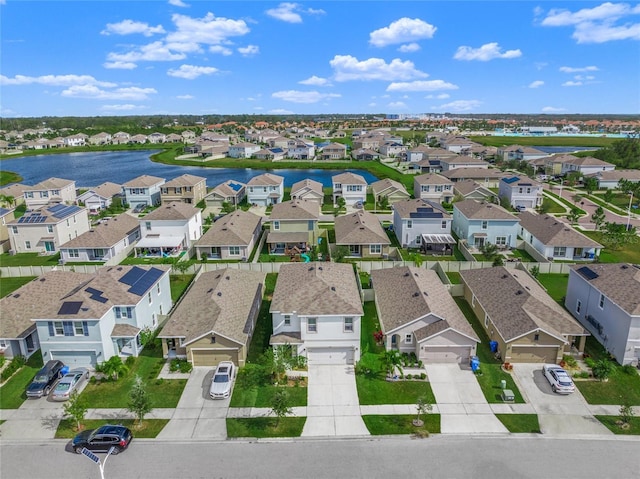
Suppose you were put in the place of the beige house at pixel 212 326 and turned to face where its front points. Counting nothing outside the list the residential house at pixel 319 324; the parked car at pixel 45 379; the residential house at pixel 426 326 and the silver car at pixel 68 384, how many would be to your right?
2

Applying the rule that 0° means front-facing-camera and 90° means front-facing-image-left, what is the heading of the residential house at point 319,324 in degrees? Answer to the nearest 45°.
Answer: approximately 0°

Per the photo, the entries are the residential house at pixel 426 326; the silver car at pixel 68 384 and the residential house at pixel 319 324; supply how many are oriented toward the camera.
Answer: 2

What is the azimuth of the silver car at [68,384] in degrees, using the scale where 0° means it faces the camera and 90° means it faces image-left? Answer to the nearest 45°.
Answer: approximately 225°

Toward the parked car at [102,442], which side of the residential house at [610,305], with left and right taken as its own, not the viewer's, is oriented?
right

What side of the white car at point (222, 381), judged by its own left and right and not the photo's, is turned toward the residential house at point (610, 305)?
left

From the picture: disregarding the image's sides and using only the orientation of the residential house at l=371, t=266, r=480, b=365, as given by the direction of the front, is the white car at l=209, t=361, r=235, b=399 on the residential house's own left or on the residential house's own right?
on the residential house's own right

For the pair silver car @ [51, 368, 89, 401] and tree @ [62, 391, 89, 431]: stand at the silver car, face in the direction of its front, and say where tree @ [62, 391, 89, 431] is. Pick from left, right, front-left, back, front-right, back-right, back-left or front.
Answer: back-right

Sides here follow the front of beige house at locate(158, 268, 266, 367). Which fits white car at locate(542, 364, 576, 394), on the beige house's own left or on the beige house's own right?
on the beige house's own left

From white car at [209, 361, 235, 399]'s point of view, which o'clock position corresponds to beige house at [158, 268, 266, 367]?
The beige house is roughly at 6 o'clock from the white car.
